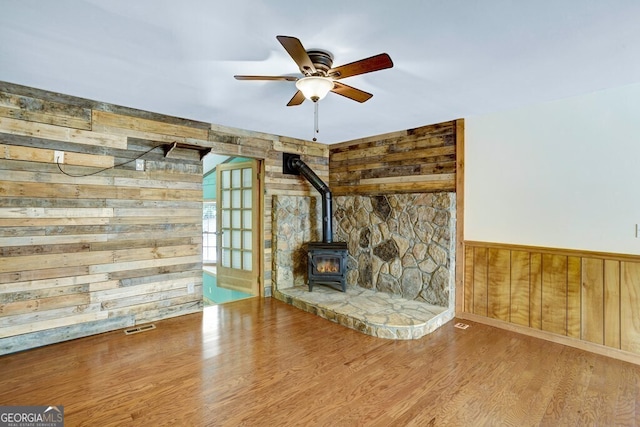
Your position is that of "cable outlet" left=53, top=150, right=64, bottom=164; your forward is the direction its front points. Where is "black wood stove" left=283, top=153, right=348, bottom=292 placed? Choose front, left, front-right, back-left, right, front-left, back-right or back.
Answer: left

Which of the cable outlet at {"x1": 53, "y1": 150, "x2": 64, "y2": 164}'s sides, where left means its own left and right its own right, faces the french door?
left

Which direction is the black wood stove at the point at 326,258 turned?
toward the camera

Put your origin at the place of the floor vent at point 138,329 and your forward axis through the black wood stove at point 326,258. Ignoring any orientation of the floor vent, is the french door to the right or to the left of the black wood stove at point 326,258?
left

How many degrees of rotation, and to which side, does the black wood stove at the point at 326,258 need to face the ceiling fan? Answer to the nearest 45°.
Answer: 0° — it already faces it

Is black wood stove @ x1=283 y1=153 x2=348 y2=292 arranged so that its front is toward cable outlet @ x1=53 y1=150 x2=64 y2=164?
no

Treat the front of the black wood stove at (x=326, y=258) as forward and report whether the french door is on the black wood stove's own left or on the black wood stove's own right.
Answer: on the black wood stove's own right

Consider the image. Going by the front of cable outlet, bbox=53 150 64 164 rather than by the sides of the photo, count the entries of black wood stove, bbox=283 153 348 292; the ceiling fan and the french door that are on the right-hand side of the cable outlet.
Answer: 0

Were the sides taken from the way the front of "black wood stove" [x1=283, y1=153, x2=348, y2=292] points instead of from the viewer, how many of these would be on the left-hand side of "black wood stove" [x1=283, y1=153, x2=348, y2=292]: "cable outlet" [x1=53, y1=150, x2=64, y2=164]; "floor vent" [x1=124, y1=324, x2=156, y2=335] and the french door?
0

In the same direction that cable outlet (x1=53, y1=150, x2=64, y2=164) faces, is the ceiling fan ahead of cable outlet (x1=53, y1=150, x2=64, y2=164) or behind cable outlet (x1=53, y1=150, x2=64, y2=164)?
ahead

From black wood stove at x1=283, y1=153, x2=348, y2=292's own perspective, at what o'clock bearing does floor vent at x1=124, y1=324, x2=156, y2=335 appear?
The floor vent is roughly at 2 o'clock from the black wood stove.
